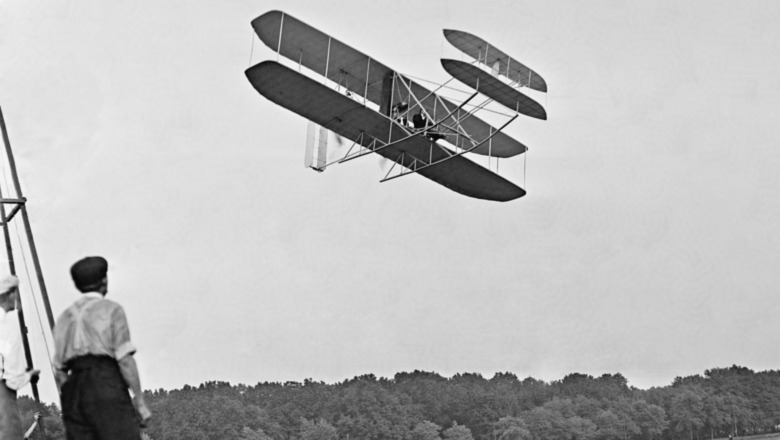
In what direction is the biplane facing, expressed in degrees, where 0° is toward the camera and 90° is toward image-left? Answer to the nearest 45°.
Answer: approximately 315°

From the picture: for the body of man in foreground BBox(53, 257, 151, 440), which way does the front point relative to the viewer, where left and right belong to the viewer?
facing away from the viewer and to the right of the viewer

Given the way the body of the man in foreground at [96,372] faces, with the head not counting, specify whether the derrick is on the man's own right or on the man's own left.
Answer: on the man's own left

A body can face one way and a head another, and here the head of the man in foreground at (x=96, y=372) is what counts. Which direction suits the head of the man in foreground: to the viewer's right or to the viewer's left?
to the viewer's right

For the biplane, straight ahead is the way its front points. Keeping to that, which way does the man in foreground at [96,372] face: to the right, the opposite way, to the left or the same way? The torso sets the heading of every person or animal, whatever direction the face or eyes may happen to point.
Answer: to the left

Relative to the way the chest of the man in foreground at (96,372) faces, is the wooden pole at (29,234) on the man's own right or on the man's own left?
on the man's own left
